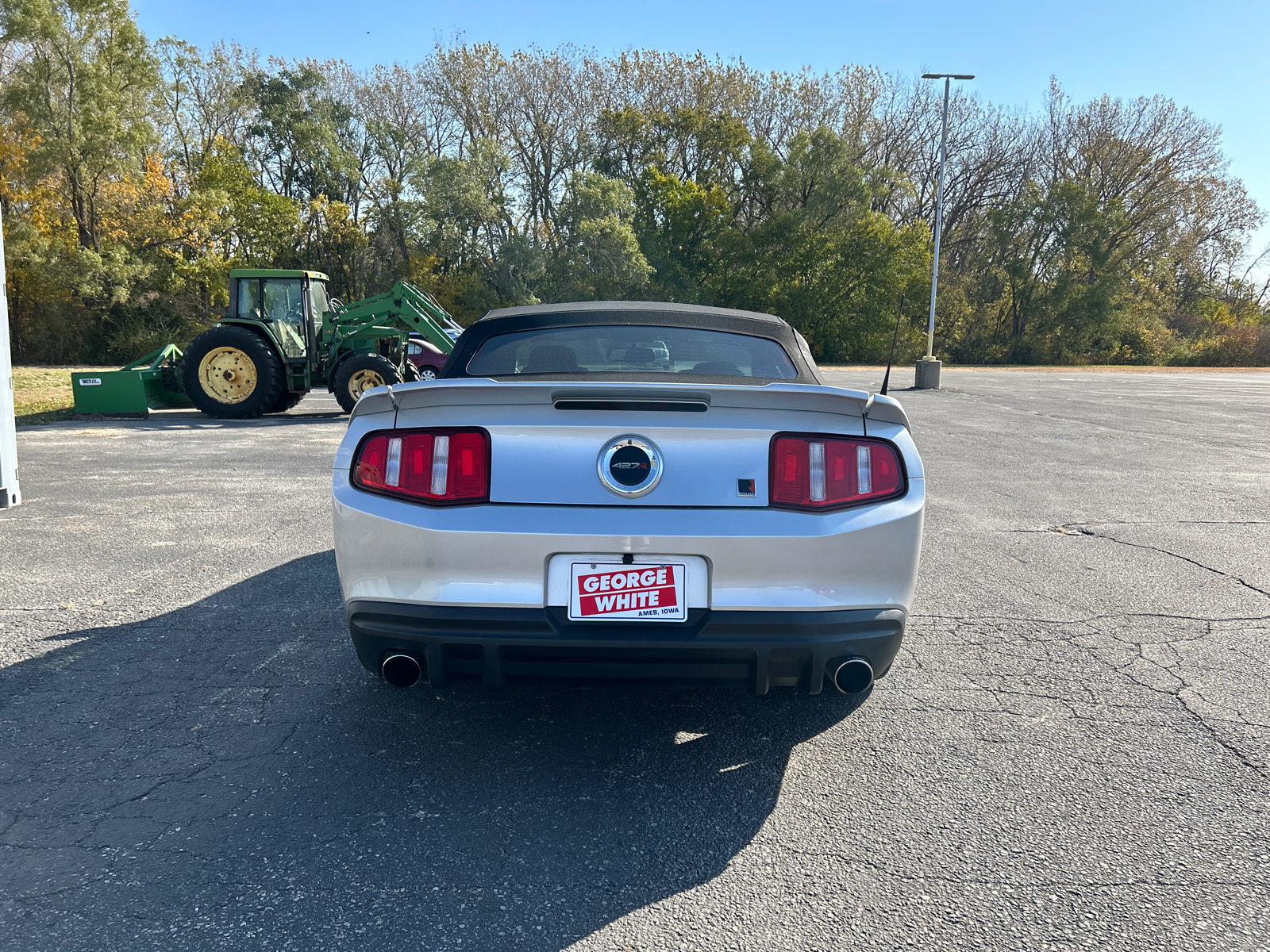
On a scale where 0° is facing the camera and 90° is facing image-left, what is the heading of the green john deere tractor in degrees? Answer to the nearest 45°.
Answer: approximately 270°

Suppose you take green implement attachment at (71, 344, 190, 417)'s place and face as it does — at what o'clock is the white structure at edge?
The white structure at edge is roughly at 3 o'clock from the green implement attachment.

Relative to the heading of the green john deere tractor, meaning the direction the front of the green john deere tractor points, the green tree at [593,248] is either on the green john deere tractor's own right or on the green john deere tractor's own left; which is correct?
on the green john deere tractor's own left

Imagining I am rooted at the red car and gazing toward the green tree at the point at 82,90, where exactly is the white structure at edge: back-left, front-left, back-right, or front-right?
back-left

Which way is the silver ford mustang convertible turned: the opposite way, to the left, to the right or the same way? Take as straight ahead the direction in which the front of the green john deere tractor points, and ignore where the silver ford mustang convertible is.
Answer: to the left

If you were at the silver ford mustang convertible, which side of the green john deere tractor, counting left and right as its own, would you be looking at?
right

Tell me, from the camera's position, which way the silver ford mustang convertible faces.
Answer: facing away from the viewer

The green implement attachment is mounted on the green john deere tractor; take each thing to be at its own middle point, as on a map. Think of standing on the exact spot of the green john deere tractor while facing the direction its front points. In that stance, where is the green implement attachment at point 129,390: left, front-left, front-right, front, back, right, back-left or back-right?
back

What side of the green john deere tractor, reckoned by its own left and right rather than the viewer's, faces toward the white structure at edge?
right

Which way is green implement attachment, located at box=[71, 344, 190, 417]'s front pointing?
to the viewer's right
